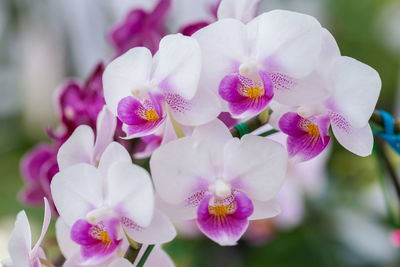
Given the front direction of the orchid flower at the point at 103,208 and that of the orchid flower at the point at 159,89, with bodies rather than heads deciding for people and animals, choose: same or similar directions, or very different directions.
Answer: same or similar directions

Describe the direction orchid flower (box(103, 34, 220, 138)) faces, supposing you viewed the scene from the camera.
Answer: facing the viewer and to the left of the viewer

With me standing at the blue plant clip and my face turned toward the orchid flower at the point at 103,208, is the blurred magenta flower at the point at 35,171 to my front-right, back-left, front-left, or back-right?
front-right

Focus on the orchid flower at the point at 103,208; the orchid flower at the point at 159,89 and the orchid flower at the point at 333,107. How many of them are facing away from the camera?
0

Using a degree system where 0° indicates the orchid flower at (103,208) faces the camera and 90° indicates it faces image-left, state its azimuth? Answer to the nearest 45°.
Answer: approximately 45°

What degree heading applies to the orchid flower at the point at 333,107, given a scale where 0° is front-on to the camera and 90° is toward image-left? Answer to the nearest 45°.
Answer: approximately 45°

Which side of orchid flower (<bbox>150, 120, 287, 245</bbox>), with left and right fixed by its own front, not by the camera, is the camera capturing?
front

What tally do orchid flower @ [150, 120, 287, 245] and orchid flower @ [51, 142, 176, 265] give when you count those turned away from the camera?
0

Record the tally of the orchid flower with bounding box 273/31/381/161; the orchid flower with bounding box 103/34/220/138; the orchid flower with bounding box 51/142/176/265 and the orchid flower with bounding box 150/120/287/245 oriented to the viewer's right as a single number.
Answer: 0
